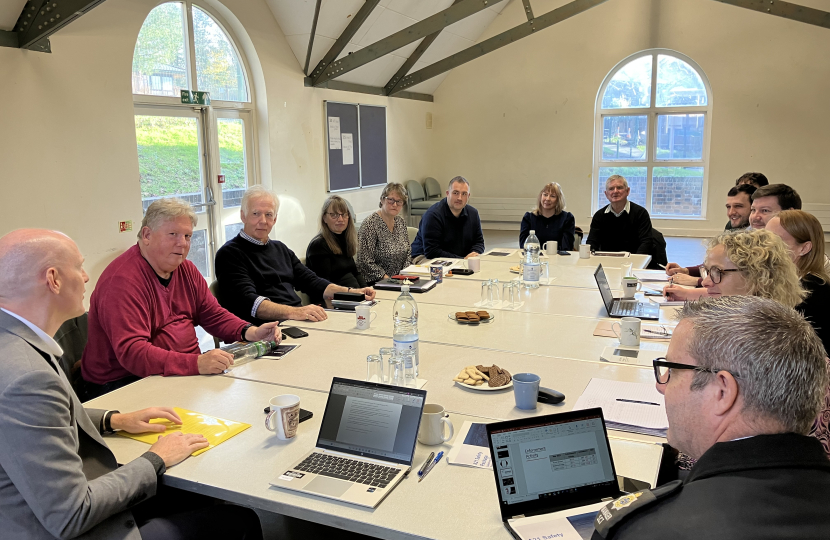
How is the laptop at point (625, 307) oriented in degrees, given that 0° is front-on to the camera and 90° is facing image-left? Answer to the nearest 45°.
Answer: approximately 270°

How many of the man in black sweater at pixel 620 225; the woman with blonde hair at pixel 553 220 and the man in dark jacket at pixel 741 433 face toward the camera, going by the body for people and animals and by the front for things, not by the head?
2

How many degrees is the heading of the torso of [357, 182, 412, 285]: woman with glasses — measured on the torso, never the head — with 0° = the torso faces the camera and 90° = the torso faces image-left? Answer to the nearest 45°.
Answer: approximately 315°

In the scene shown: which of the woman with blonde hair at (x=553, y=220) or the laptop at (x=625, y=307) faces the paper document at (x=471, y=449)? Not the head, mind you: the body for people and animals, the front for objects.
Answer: the woman with blonde hair

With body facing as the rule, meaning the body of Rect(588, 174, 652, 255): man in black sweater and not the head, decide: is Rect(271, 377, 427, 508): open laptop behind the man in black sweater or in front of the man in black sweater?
in front

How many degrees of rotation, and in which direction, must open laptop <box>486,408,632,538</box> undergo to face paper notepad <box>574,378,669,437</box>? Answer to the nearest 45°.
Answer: approximately 135° to its left

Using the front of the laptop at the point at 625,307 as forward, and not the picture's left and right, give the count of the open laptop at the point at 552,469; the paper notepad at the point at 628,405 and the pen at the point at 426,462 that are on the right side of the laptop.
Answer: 3

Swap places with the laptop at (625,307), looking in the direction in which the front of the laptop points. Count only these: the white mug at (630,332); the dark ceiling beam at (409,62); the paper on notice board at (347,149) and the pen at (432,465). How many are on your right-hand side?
2

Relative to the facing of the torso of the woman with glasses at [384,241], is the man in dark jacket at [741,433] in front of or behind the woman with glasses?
in front

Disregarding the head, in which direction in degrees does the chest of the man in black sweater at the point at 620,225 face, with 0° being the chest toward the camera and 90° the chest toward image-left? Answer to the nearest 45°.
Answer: approximately 0°

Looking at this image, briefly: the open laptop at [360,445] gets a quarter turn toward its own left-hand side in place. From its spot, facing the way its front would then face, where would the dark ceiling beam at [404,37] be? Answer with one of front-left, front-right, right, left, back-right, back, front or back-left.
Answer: back-left
